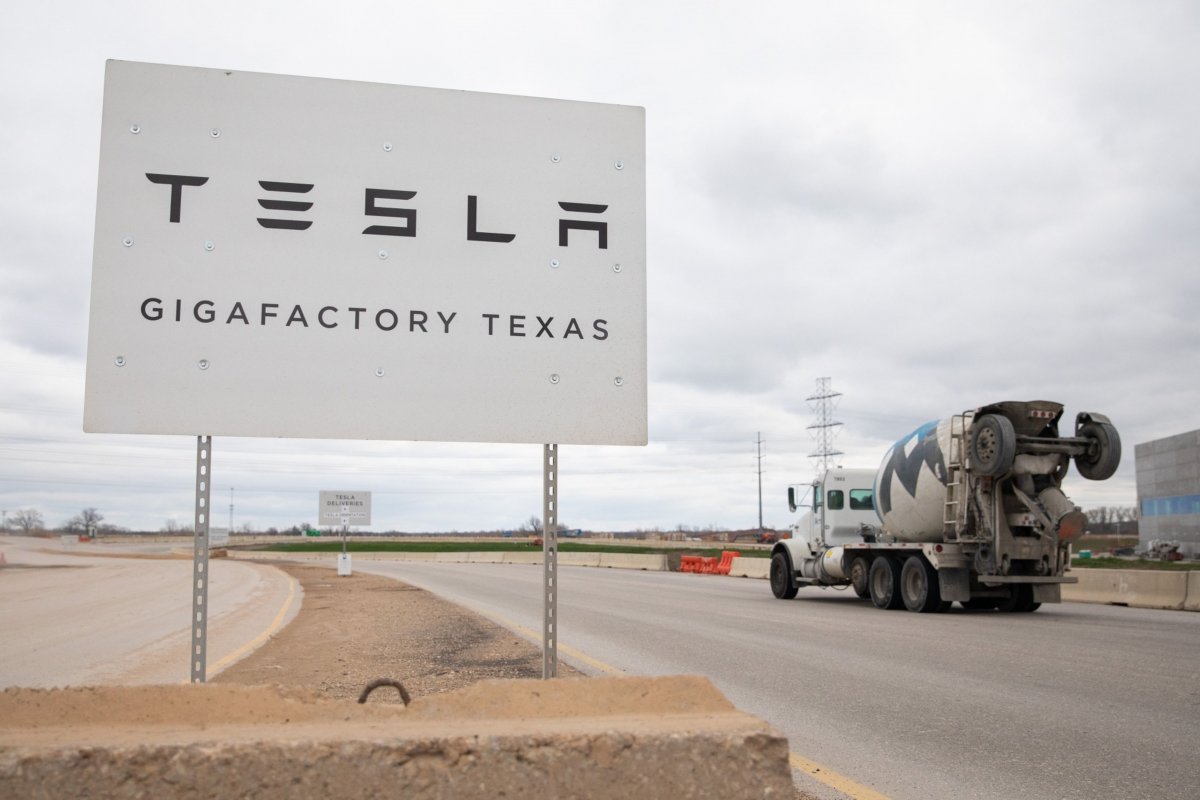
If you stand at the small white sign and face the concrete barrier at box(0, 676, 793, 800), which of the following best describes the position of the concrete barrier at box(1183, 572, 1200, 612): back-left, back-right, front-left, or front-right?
front-left

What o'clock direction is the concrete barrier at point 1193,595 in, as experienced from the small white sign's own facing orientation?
The concrete barrier is roughly at 11 o'clock from the small white sign.

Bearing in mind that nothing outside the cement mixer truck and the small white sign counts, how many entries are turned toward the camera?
1

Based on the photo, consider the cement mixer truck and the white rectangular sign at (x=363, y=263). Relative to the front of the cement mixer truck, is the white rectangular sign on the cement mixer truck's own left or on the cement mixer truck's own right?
on the cement mixer truck's own left

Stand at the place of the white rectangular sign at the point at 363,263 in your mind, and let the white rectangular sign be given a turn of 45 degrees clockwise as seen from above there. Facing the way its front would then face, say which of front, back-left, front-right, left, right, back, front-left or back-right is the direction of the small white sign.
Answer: back-right

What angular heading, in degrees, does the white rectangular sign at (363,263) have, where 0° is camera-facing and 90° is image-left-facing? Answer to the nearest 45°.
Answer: approximately 0°

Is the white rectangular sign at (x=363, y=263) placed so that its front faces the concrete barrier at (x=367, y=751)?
yes

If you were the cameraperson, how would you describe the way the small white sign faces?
facing the viewer

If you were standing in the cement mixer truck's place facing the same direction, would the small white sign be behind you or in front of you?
in front

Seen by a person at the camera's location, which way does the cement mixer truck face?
facing away from the viewer and to the left of the viewer

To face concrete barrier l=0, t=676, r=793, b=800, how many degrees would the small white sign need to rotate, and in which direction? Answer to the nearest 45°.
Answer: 0° — it already faces it

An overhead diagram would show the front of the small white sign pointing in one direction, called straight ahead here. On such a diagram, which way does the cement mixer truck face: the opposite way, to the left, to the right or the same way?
the opposite way

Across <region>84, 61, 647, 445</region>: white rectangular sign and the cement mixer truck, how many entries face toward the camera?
1

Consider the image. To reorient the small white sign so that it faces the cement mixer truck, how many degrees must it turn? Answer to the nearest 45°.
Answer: approximately 45° to its left

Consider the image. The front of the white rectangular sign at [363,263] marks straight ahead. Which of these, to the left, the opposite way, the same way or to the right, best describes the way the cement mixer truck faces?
the opposite way

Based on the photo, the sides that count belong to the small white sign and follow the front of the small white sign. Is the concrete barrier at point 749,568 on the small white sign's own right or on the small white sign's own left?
on the small white sign's own left

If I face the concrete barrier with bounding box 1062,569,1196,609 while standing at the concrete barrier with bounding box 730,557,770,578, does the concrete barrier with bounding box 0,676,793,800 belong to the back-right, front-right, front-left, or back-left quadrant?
front-right
